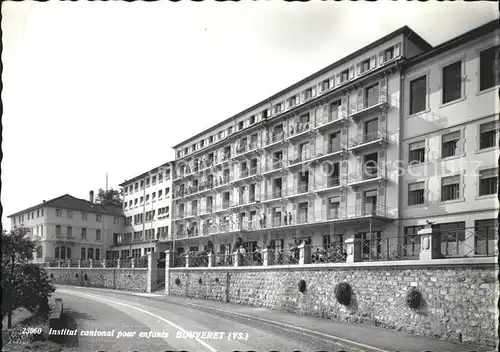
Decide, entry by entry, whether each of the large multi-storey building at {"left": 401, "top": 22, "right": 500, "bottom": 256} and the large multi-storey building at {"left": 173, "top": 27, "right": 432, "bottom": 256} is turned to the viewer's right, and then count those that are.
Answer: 0

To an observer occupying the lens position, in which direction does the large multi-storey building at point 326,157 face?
facing the viewer and to the left of the viewer

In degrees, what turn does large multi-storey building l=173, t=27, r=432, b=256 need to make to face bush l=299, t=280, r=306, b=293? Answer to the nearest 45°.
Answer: approximately 45° to its left

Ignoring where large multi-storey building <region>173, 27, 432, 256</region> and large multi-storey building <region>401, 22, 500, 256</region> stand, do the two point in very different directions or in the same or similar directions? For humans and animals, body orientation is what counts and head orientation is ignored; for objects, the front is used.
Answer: same or similar directions

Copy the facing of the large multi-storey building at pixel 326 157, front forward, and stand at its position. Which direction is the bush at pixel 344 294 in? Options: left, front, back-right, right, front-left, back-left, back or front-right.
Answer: front-left

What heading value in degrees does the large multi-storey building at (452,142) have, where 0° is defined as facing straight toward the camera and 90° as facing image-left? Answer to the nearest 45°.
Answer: approximately 45°

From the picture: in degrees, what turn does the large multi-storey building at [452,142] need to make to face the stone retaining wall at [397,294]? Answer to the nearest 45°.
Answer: approximately 45° to its left
